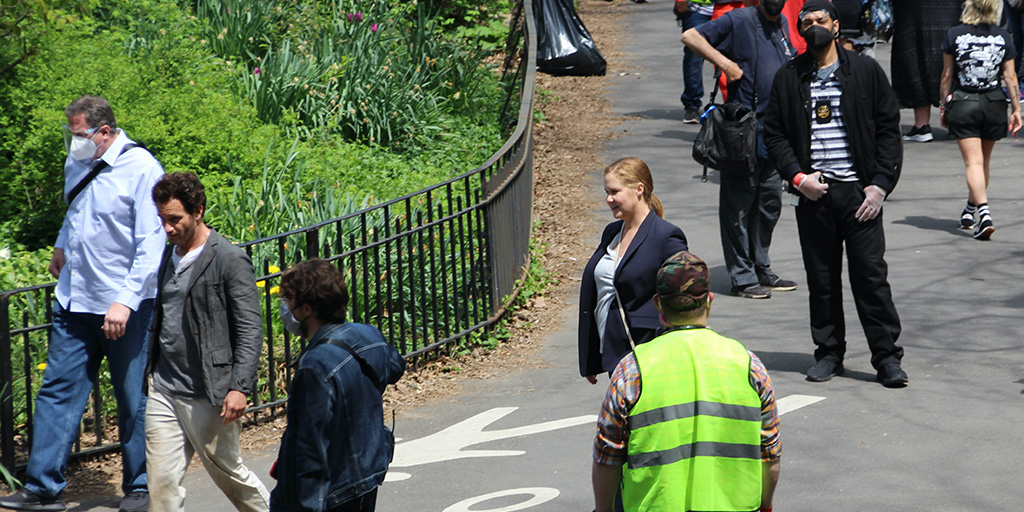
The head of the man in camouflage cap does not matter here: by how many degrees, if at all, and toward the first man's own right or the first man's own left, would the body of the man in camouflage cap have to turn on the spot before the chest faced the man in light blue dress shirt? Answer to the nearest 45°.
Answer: approximately 45° to the first man's own left

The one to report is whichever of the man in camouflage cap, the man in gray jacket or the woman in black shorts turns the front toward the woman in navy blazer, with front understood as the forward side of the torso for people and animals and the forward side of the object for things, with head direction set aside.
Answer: the man in camouflage cap

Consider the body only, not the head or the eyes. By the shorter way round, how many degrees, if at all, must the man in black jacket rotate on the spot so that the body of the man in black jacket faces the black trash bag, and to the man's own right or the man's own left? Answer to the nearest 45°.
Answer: approximately 180°

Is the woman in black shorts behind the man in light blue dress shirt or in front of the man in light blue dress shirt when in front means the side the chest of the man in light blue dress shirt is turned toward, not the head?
behind

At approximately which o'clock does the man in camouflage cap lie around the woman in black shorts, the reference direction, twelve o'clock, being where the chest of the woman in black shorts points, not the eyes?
The man in camouflage cap is roughly at 6 o'clock from the woman in black shorts.

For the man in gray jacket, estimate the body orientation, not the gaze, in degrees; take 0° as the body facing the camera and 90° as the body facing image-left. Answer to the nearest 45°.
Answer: approximately 45°

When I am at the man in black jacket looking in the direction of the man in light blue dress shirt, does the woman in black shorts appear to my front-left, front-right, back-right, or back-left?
back-right

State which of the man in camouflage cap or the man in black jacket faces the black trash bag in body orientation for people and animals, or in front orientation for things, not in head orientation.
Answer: the man in camouflage cap

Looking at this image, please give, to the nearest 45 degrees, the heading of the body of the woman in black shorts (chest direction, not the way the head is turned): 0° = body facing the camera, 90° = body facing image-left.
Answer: approximately 180°

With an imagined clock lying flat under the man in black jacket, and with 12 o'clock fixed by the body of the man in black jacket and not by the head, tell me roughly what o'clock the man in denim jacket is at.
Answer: The man in denim jacket is roughly at 1 o'clock from the man in black jacket.

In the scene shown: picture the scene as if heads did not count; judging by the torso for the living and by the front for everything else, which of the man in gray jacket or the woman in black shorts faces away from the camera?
the woman in black shorts

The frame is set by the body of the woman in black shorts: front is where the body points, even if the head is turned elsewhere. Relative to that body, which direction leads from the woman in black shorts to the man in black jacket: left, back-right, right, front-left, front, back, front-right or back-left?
back

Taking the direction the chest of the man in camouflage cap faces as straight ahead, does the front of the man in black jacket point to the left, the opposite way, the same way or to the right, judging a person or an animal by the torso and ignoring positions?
the opposite way
